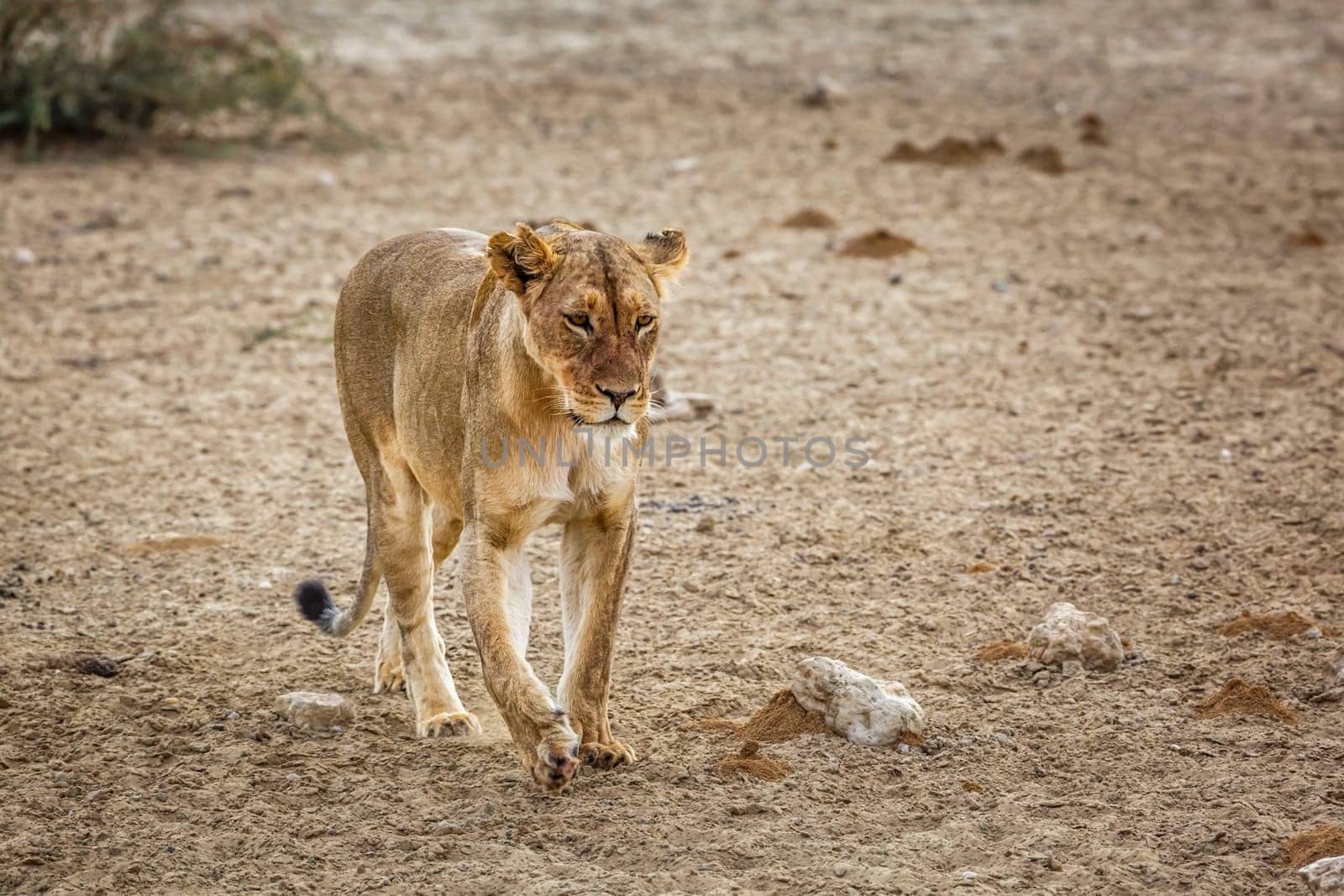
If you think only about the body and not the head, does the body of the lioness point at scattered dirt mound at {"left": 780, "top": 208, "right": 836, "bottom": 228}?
no

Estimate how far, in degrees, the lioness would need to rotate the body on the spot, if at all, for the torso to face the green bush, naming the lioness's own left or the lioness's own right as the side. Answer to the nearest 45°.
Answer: approximately 135° to the lioness's own left

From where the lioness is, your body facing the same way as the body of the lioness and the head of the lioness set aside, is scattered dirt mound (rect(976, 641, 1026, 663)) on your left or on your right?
on your left

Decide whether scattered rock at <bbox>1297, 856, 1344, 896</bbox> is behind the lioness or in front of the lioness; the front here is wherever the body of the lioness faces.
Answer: in front

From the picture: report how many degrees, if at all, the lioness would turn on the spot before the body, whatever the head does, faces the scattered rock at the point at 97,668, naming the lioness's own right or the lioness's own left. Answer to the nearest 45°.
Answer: approximately 180°

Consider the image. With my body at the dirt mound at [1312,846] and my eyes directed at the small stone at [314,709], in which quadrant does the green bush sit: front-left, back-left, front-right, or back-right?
front-right

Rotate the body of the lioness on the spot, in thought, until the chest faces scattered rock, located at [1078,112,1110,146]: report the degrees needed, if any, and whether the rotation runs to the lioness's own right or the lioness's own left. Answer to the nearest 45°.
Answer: approximately 90° to the lioness's own left

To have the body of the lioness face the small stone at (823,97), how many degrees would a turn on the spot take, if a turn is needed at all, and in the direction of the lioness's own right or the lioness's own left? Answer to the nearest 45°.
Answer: approximately 135° to the lioness's own left

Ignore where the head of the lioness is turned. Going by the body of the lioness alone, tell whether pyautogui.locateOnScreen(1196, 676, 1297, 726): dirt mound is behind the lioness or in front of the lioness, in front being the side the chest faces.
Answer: in front

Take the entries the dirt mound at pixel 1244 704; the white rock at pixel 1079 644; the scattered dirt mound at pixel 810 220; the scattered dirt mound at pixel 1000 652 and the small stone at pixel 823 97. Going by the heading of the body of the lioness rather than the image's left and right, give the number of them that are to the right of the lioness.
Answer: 0

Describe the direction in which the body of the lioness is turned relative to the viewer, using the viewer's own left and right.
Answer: facing the viewer and to the right of the viewer
